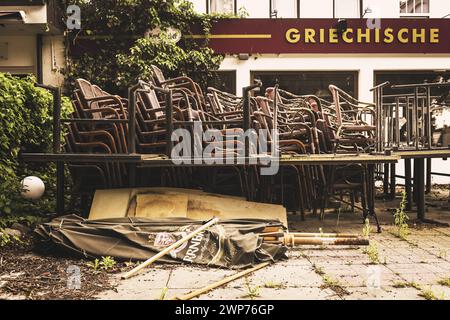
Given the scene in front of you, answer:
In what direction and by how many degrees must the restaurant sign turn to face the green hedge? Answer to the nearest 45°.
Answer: approximately 45° to its right

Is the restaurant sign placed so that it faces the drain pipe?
no

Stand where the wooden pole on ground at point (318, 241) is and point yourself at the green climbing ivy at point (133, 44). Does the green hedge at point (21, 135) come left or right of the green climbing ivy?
left

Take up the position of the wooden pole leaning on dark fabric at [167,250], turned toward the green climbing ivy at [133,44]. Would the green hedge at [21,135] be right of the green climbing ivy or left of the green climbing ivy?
left

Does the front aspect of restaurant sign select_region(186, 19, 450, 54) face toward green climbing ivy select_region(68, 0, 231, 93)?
no

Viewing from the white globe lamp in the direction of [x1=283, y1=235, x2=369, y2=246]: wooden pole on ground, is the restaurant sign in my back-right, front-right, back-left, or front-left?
front-left

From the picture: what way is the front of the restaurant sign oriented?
toward the camera

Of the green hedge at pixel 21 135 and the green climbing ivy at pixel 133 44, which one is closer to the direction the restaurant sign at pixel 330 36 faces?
the green hedge

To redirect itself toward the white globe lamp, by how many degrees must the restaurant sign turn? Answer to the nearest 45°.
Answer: approximately 45° to its right

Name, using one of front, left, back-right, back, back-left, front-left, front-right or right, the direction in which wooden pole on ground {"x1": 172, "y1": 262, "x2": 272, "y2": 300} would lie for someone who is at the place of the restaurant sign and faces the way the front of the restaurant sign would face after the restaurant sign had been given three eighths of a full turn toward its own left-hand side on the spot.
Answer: back-right

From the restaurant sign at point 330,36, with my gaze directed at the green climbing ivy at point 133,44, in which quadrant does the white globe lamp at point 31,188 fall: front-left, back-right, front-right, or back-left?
front-left

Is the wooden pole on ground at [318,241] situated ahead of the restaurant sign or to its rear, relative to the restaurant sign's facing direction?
ahead

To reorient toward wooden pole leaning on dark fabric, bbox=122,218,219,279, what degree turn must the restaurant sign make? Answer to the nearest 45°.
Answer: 0° — it already faces it
